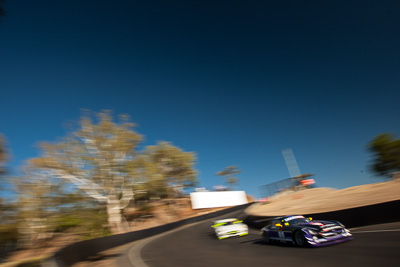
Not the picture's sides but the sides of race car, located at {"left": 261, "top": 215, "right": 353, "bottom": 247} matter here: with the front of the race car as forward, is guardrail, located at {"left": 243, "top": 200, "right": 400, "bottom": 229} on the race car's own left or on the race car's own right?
on the race car's own left

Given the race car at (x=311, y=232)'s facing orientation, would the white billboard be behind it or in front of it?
behind

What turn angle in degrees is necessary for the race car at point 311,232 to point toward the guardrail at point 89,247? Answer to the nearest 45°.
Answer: approximately 135° to its right

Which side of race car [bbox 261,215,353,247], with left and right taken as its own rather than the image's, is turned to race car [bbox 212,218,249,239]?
back
